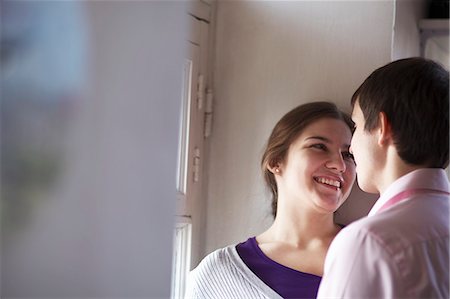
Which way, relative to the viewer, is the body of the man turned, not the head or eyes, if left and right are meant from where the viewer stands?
facing away from the viewer and to the left of the viewer

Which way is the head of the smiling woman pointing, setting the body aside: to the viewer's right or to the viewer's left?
to the viewer's right

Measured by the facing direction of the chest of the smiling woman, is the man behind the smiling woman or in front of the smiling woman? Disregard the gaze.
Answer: in front

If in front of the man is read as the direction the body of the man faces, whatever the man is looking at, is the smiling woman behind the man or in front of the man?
in front

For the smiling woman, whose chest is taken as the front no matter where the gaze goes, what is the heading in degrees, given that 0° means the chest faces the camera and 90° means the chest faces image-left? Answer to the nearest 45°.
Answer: approximately 315°

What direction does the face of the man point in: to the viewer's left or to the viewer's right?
to the viewer's left

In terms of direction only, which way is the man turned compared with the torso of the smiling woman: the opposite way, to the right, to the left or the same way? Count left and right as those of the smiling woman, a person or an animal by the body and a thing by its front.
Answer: the opposite way
